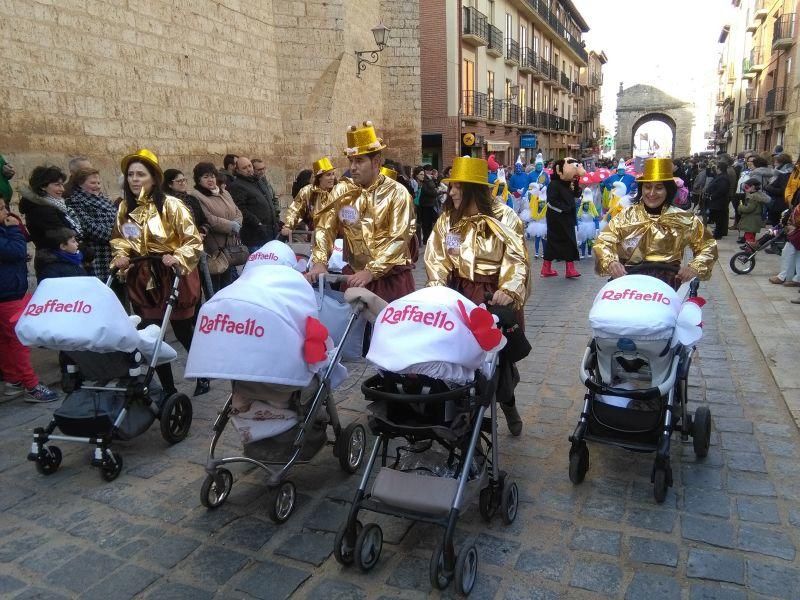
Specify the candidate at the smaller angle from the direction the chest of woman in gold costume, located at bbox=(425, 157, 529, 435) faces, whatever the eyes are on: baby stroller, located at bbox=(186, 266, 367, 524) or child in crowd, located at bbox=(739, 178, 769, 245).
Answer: the baby stroller

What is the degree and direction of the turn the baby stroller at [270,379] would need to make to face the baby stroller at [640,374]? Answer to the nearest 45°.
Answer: approximately 135° to its left

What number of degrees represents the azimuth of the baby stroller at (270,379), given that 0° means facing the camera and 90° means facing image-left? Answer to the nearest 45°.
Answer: approximately 45°

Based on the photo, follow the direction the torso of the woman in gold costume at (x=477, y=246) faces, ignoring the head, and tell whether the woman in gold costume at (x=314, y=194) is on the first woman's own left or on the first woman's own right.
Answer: on the first woman's own right

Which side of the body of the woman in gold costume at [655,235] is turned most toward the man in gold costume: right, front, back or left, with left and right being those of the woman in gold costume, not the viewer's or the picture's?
right
